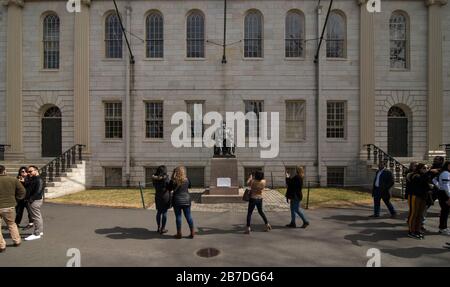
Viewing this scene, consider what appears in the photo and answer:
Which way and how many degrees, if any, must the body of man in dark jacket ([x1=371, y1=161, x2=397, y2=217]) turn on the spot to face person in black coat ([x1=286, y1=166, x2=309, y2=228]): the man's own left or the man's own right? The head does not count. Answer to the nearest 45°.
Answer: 0° — they already face them

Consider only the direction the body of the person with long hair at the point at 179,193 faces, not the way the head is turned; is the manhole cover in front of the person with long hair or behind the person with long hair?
behind

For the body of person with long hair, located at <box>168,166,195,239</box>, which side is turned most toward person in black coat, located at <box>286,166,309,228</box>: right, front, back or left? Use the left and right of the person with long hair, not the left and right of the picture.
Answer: right

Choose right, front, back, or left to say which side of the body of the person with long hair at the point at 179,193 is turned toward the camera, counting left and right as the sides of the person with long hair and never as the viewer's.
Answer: back

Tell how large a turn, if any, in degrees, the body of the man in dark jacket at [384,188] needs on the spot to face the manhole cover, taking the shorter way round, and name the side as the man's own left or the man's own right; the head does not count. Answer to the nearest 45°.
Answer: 0° — they already face it
